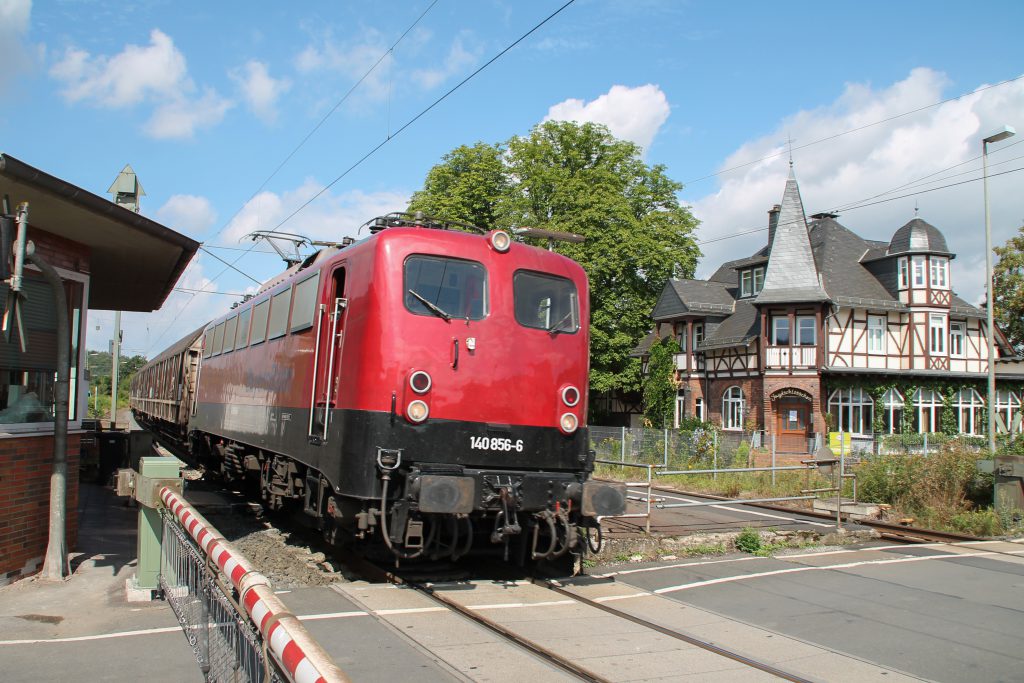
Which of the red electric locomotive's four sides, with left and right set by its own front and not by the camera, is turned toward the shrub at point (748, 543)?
front

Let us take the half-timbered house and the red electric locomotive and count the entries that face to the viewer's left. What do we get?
0

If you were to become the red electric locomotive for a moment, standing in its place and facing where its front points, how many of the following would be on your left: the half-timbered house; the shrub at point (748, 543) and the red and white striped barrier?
2

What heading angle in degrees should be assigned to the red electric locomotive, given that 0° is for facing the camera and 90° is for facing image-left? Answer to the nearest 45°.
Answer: approximately 315°

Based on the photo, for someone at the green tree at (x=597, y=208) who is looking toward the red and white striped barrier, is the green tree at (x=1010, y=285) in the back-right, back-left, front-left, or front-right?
back-left

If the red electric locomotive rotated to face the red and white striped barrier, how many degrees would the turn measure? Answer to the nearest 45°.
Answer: approximately 45° to its right

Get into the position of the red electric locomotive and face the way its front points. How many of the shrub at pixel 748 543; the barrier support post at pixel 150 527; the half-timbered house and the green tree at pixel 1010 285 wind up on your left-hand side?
3

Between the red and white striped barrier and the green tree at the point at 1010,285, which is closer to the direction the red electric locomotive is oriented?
the red and white striped barrier

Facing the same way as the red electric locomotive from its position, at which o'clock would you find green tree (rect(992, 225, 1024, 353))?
The green tree is roughly at 9 o'clock from the red electric locomotive.

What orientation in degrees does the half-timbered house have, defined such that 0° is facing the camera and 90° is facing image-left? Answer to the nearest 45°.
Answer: approximately 0°

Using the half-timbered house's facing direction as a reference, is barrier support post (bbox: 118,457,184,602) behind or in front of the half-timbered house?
in front

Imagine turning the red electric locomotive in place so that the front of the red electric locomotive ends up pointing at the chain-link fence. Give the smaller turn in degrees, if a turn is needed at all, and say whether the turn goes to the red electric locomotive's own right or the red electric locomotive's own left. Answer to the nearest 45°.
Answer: approximately 90° to the red electric locomotive's own left

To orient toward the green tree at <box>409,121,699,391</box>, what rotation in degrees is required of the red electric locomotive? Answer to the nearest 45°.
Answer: approximately 135° to its left

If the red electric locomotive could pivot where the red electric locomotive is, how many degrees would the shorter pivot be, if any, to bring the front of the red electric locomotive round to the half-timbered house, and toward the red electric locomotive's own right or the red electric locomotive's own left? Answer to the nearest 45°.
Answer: approximately 90° to the red electric locomotive's own left
